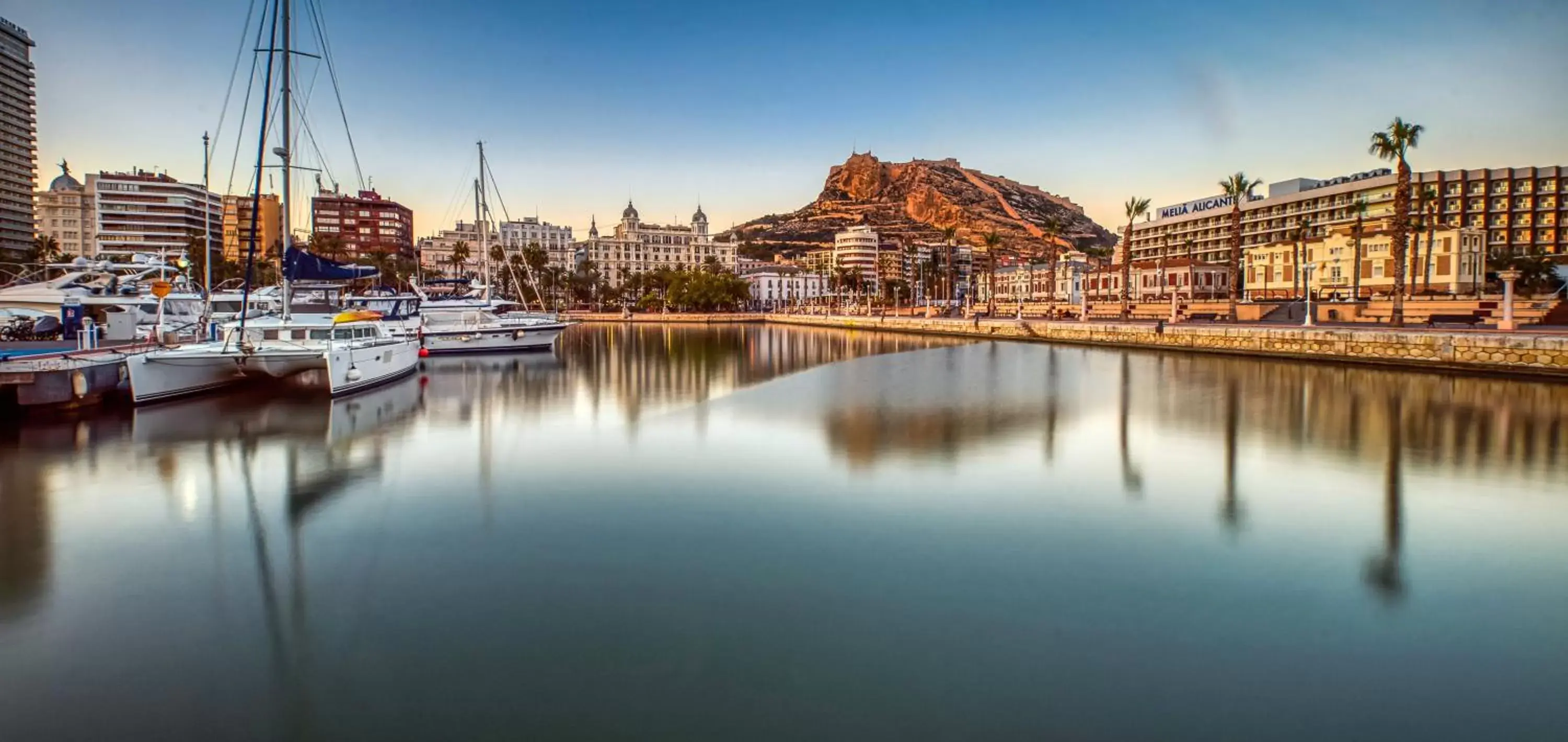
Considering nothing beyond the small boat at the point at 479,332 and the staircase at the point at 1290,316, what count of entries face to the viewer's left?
1

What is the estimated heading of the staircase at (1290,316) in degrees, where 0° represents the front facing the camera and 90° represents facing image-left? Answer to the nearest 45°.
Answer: approximately 90°

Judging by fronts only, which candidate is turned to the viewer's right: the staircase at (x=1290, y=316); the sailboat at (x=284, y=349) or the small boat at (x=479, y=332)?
the small boat

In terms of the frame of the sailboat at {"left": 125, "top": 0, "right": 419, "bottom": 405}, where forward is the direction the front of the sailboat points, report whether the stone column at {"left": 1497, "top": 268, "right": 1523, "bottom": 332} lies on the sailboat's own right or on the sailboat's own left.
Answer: on the sailboat's own left

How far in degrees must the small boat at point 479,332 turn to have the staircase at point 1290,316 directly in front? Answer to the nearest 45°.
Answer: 0° — it already faces it

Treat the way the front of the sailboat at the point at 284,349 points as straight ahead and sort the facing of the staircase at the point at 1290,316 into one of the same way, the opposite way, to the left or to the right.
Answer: to the right

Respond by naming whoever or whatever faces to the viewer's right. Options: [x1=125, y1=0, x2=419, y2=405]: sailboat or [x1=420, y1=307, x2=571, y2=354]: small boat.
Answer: the small boat

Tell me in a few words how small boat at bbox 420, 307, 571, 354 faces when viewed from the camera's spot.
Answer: facing to the right of the viewer
